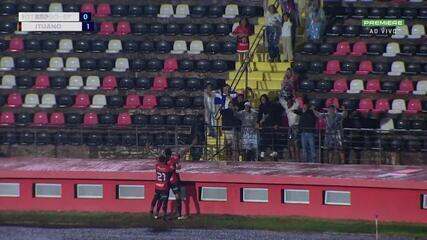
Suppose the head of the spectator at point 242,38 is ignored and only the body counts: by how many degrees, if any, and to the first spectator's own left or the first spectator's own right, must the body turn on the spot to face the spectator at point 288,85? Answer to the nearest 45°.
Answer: approximately 45° to the first spectator's own left

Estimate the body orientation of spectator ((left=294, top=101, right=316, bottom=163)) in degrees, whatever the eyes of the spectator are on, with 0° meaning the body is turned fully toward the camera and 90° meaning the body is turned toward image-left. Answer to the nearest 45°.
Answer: approximately 45°

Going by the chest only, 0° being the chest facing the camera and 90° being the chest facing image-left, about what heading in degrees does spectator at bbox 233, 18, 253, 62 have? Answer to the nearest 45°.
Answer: approximately 0°

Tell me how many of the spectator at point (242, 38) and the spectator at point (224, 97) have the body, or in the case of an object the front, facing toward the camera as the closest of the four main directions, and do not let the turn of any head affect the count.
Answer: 2

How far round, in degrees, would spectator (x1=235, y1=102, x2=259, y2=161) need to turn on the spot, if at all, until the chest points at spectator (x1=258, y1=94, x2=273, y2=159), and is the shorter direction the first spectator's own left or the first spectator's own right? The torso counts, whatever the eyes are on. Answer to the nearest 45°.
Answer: approximately 135° to the first spectator's own left

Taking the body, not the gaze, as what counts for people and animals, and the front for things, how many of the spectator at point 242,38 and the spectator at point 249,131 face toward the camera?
2

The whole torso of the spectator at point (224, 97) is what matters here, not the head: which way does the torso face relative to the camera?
toward the camera

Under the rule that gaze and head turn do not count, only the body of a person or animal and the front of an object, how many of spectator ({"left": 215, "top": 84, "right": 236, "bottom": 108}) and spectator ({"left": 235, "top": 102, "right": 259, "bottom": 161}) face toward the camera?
2

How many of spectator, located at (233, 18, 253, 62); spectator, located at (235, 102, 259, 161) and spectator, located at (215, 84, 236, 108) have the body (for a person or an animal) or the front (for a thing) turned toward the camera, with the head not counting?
3

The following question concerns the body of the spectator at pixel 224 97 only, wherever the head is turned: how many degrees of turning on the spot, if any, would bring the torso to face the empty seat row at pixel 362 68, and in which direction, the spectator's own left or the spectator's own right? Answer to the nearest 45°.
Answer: approximately 90° to the spectator's own left

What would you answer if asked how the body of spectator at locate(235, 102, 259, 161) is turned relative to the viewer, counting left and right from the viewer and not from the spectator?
facing the viewer
